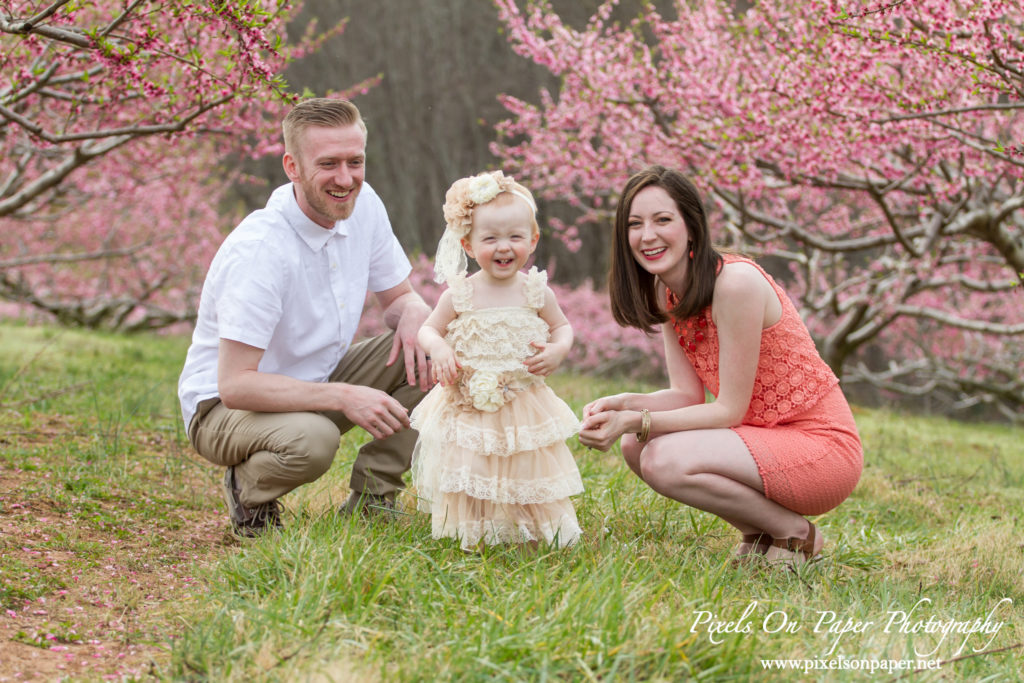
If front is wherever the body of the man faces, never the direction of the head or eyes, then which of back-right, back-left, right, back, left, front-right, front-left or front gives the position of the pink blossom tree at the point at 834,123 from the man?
left

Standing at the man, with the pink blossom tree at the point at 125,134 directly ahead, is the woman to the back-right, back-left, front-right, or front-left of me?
back-right

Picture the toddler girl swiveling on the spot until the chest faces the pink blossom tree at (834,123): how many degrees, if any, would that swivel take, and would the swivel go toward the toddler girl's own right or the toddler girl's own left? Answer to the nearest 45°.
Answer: approximately 135° to the toddler girl's own left

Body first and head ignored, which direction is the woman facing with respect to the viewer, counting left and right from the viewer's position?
facing the viewer and to the left of the viewer

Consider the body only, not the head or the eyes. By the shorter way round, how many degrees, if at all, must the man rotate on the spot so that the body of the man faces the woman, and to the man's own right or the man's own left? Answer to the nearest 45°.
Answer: approximately 45° to the man's own left

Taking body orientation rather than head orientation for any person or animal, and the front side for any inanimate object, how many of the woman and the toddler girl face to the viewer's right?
0

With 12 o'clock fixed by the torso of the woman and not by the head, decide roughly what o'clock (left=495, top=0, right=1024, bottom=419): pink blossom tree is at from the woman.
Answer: The pink blossom tree is roughly at 5 o'clock from the woman.

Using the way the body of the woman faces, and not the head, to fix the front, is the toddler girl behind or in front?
in front

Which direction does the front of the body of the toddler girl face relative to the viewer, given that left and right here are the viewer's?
facing the viewer
